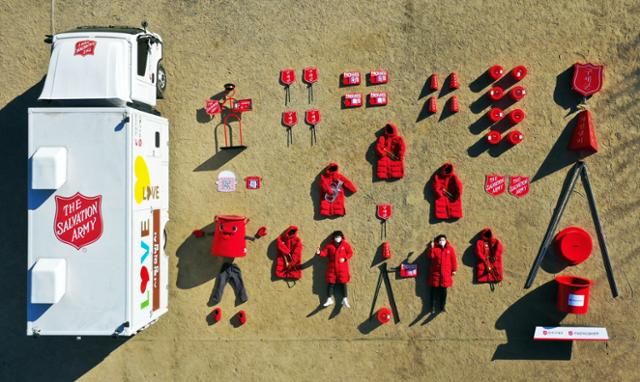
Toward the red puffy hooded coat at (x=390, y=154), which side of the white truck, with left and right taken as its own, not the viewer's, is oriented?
right

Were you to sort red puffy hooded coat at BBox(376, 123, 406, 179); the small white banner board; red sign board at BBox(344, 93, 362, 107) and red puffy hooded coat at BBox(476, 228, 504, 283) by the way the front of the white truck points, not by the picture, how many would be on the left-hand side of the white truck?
0

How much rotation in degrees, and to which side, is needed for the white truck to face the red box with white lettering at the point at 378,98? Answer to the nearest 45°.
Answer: approximately 90° to its right

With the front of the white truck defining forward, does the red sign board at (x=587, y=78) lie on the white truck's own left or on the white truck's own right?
on the white truck's own right

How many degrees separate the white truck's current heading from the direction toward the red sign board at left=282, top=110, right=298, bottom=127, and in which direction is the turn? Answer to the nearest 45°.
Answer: approximately 90° to its right

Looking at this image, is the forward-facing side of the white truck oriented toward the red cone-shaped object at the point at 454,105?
no

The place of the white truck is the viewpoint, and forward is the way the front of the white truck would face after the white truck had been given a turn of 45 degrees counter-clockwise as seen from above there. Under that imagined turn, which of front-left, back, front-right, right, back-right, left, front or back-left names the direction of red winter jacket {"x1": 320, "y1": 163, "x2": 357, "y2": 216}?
back-right

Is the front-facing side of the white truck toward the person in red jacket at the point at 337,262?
no

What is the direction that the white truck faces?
away from the camera

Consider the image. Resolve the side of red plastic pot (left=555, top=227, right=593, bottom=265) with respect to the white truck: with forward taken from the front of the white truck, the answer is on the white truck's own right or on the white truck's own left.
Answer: on the white truck's own right

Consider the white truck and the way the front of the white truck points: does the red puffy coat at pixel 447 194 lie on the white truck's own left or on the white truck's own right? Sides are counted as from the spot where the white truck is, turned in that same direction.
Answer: on the white truck's own right

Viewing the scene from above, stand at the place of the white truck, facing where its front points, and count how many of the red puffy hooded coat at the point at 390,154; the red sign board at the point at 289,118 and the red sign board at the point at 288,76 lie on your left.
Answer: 0

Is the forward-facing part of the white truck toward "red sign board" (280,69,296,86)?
no

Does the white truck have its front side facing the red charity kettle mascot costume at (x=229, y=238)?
no

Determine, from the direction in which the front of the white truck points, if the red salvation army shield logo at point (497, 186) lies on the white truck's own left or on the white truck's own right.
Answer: on the white truck's own right

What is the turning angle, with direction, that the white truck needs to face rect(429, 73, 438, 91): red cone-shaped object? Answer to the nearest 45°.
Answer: approximately 90° to its right

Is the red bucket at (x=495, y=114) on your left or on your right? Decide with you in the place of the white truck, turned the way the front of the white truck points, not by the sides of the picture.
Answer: on your right
